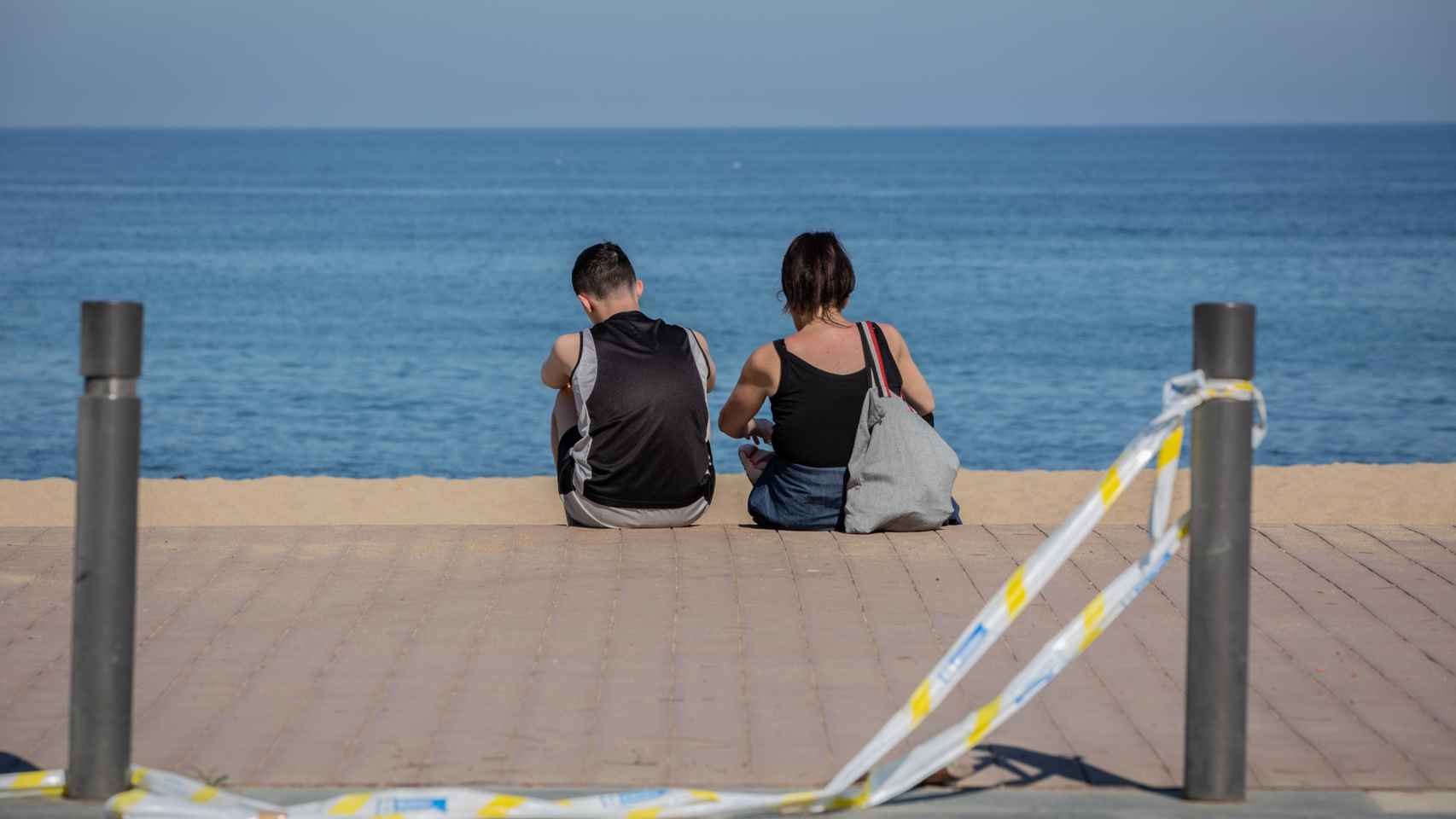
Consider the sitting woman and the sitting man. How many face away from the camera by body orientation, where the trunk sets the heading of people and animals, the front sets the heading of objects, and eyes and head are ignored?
2

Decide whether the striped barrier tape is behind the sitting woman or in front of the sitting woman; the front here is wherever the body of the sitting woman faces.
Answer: behind

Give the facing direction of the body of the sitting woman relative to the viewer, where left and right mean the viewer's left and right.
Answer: facing away from the viewer

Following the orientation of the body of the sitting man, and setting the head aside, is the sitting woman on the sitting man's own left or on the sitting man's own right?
on the sitting man's own right

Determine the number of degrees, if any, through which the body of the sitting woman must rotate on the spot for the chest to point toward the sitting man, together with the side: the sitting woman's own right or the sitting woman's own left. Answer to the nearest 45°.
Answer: approximately 90° to the sitting woman's own left

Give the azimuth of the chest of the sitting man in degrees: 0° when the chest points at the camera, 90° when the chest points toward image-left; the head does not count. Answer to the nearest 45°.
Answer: approximately 180°

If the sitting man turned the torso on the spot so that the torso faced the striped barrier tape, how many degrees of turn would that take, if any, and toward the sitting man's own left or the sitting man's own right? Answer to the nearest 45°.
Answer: approximately 180°
